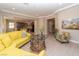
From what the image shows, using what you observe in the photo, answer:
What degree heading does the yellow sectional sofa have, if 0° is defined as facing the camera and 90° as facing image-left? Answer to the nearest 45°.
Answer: approximately 315°

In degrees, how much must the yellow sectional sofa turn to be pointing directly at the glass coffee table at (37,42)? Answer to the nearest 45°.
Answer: approximately 45° to its left
